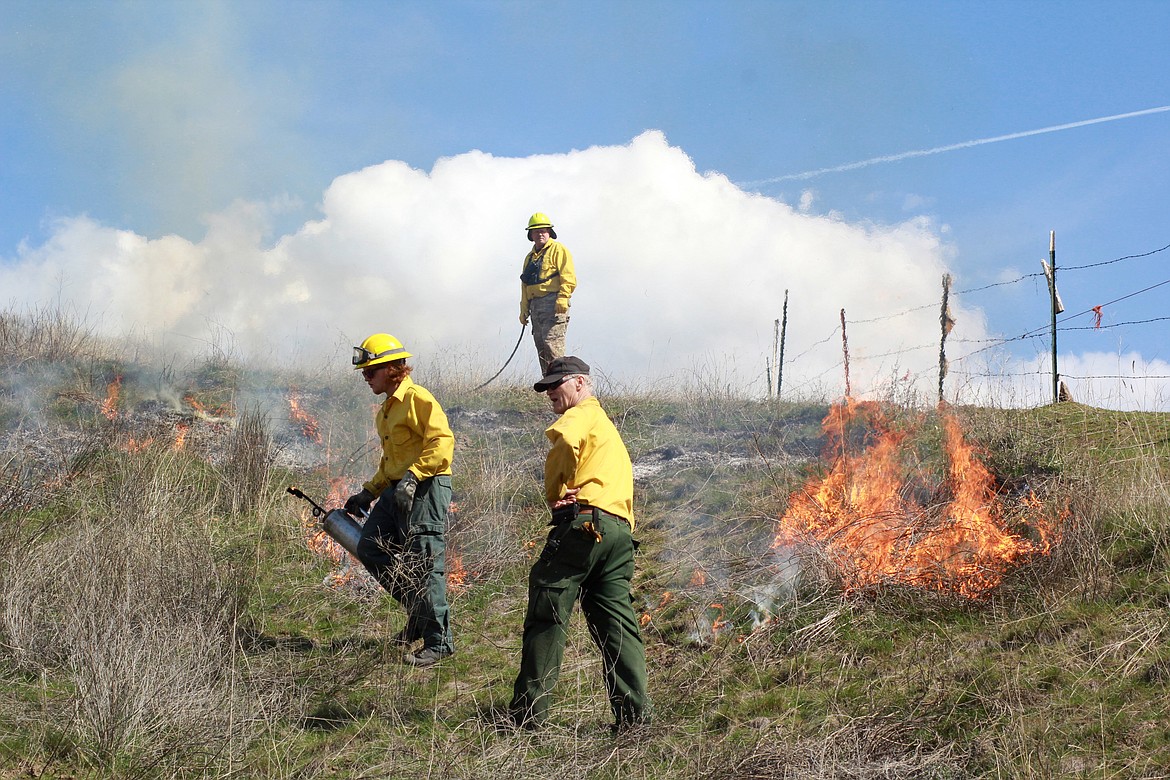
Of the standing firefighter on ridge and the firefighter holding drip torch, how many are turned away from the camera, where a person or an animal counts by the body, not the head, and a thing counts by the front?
0

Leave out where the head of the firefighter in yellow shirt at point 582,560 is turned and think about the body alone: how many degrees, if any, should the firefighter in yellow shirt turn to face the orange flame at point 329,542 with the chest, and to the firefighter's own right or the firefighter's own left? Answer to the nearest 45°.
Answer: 0° — they already face it

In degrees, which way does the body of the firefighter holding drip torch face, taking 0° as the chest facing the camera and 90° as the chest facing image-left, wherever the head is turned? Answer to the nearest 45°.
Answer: approximately 90°

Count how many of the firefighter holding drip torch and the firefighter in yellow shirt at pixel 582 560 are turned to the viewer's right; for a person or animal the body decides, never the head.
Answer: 0

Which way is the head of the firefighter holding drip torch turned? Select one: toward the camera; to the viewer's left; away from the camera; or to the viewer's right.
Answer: to the viewer's left

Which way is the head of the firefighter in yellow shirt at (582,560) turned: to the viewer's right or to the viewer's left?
to the viewer's left

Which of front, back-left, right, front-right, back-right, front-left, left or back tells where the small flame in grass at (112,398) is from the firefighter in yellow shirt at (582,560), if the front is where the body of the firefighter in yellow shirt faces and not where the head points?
front

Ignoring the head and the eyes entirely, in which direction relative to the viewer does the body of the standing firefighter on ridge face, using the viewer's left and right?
facing the viewer and to the left of the viewer

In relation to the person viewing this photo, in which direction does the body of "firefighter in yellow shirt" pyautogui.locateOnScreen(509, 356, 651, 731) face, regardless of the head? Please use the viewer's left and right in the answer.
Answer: facing away from the viewer and to the left of the viewer

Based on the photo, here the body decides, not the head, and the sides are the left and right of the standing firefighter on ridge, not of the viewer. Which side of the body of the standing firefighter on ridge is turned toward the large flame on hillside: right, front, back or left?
left
